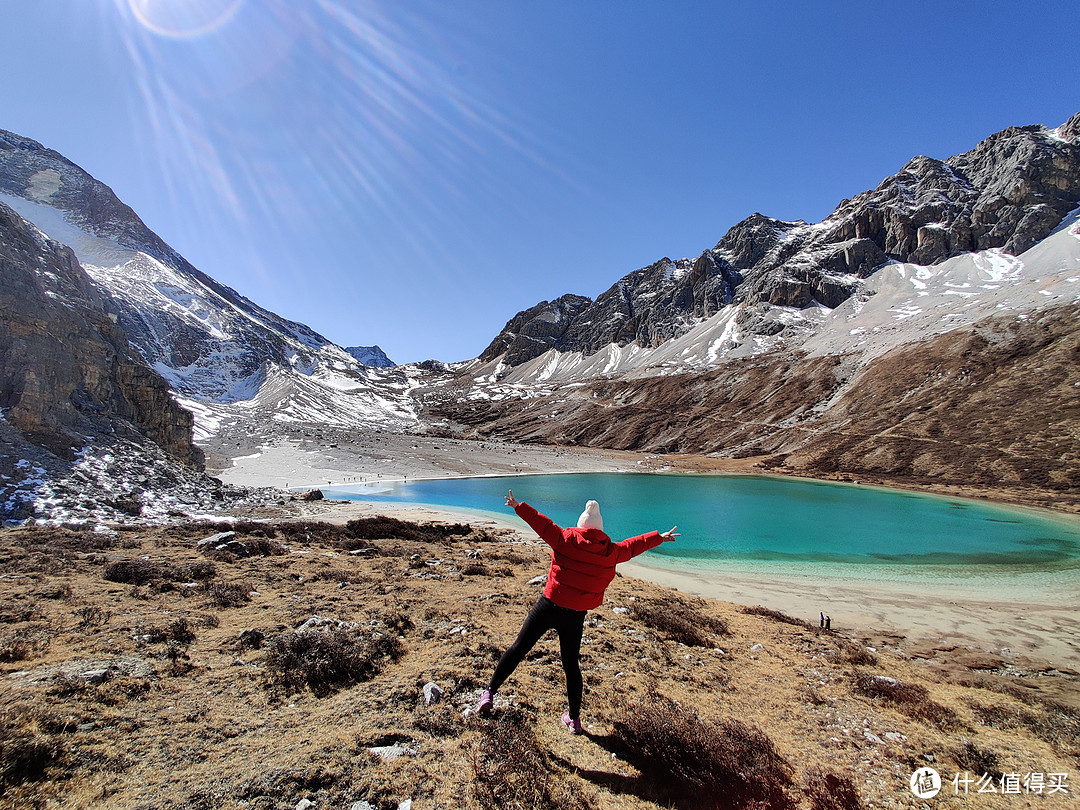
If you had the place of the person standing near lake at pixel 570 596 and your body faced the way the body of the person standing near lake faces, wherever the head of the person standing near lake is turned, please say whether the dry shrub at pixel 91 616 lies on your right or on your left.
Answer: on your left

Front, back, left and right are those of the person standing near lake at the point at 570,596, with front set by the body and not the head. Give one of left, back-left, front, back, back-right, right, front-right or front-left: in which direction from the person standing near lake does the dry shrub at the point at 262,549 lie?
front-left

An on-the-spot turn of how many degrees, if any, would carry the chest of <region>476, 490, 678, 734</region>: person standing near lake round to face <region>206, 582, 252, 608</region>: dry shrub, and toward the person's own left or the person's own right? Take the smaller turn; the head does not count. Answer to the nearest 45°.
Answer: approximately 45° to the person's own left

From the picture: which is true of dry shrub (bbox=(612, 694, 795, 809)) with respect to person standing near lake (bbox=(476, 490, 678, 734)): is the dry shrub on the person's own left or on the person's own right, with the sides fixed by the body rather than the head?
on the person's own right

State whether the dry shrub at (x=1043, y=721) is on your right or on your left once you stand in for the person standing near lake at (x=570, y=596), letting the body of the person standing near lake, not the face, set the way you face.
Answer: on your right

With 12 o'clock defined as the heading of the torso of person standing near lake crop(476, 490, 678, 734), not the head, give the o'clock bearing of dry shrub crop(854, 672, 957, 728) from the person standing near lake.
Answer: The dry shrub is roughly at 2 o'clock from the person standing near lake.

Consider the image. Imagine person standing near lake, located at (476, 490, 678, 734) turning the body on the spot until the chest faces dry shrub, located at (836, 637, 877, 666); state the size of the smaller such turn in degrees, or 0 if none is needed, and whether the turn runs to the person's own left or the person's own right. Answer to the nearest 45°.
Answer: approximately 45° to the person's own right

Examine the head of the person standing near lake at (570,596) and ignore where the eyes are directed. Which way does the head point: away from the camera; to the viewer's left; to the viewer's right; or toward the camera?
away from the camera

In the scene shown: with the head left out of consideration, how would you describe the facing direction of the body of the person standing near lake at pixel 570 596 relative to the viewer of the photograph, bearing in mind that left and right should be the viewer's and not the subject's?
facing away from the viewer

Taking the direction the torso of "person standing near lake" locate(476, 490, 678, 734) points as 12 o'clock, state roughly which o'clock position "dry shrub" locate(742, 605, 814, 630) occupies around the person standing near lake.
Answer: The dry shrub is roughly at 1 o'clock from the person standing near lake.

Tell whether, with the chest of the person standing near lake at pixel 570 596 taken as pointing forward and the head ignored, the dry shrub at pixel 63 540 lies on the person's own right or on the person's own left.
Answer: on the person's own left
